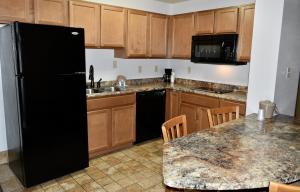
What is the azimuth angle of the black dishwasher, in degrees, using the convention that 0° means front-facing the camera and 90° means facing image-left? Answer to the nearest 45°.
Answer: approximately 315°

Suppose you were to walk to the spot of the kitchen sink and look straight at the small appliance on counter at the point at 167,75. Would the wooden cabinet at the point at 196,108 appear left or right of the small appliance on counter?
right

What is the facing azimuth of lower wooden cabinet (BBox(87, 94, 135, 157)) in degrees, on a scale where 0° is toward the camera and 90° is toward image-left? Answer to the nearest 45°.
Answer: approximately 315°

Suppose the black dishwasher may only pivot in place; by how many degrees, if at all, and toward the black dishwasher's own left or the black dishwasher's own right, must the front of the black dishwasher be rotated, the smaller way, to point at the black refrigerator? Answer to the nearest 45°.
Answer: approximately 90° to the black dishwasher's own right

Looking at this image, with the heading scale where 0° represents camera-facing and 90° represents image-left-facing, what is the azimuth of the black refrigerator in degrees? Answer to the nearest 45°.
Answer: approximately 315°

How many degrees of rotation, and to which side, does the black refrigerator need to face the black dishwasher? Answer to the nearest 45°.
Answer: approximately 90° to its left

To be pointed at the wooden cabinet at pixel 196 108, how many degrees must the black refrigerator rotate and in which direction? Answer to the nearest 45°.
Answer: approximately 45° to its left

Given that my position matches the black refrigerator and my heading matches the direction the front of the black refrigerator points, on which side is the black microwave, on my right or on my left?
on my left
